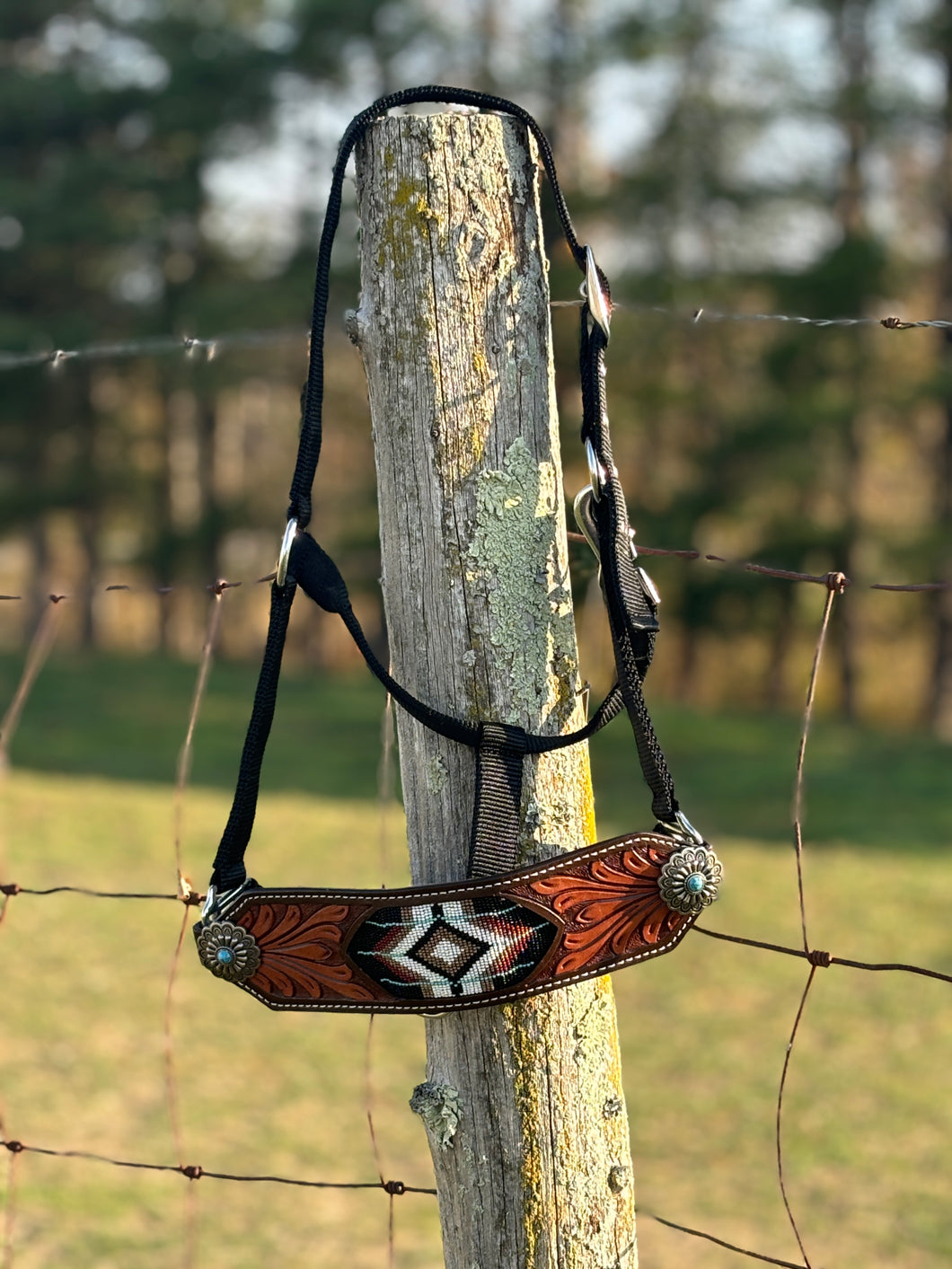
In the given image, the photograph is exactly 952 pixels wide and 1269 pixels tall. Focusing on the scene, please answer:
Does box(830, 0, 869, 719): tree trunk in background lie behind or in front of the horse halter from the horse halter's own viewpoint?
behind

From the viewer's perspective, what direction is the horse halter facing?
toward the camera
